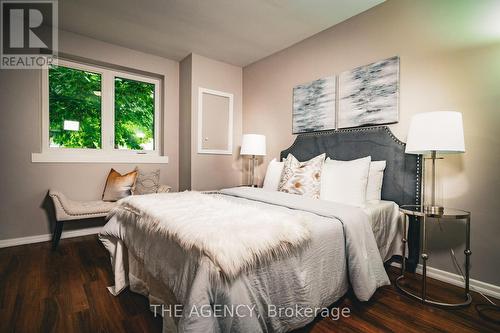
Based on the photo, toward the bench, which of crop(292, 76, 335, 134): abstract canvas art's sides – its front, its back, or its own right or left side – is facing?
front

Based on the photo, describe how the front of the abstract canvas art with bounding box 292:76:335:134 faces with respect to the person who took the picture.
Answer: facing the viewer and to the left of the viewer

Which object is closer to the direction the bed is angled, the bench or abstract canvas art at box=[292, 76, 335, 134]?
the bench

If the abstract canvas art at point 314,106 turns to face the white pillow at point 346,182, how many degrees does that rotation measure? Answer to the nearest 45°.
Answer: approximately 45° to its left

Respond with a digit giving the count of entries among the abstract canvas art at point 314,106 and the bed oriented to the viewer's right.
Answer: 0

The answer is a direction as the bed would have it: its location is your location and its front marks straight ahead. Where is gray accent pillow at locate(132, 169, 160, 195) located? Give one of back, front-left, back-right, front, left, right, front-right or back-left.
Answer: right

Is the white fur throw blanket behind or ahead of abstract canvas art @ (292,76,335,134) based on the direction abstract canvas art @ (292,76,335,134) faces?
ahead
